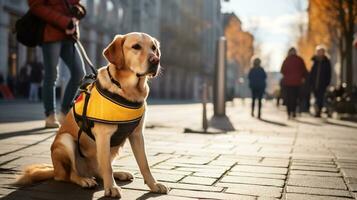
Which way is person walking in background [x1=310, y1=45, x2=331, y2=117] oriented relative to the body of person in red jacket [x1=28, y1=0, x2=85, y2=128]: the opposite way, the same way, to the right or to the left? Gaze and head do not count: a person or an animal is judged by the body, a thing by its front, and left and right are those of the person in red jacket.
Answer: to the right

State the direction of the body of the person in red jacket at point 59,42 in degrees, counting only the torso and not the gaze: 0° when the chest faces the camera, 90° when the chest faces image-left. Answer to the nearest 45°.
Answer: approximately 315°

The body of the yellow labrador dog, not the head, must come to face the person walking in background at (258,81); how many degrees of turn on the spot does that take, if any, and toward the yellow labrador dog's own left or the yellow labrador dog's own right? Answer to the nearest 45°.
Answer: approximately 90° to the yellow labrador dog's own left

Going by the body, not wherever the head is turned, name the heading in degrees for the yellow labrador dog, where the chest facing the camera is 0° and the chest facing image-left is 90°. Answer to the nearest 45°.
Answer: approximately 315°

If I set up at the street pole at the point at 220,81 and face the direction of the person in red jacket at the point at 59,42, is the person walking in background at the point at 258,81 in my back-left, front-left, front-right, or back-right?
back-left

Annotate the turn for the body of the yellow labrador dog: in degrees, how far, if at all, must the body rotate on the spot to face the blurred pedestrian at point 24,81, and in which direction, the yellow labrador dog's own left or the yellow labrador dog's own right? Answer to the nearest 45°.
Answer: approximately 135° to the yellow labrador dog's own left

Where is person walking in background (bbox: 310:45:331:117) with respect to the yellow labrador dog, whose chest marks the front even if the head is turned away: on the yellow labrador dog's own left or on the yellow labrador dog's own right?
on the yellow labrador dog's own left

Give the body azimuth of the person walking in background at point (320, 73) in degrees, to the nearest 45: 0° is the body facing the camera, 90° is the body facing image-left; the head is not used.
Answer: approximately 0°
